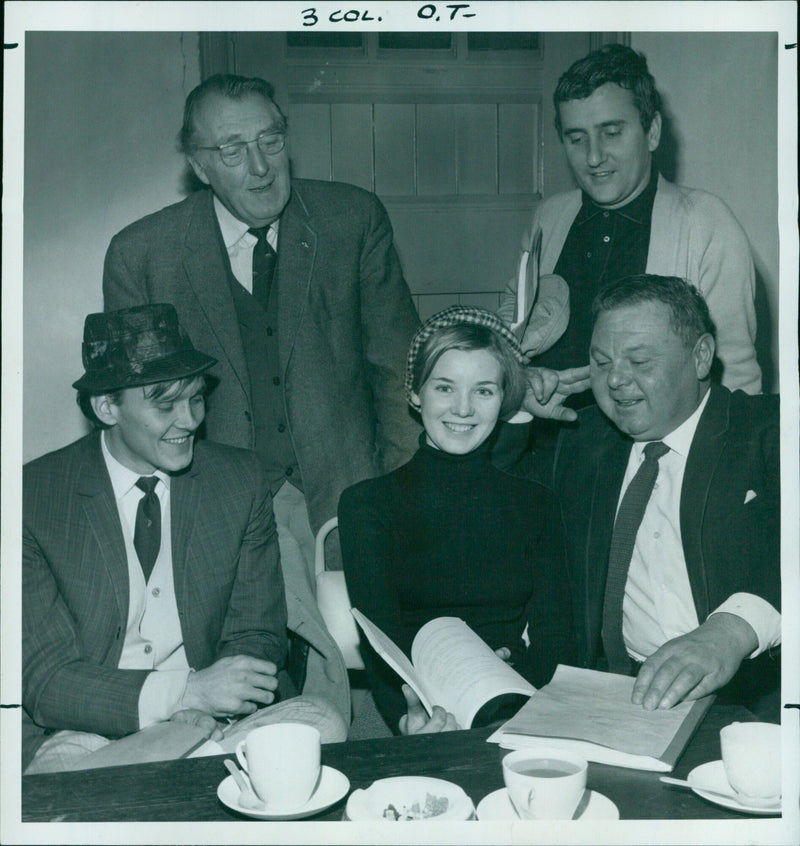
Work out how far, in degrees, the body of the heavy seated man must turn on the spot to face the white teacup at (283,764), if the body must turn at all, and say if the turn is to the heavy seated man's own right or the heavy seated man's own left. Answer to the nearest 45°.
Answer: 0° — they already face it

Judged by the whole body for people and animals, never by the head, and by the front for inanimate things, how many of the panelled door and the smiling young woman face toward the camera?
2

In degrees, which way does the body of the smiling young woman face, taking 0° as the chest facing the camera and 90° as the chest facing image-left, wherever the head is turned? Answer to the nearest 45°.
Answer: approximately 0°

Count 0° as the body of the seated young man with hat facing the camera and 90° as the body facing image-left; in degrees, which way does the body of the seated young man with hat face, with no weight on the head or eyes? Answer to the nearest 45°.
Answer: approximately 315°
